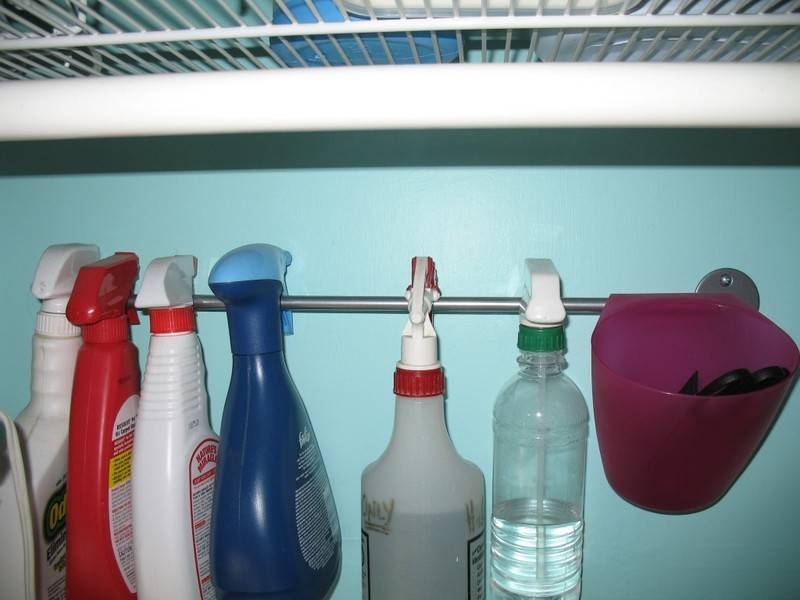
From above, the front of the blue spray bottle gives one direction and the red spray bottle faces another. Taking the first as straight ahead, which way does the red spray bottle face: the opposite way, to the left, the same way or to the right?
the same way

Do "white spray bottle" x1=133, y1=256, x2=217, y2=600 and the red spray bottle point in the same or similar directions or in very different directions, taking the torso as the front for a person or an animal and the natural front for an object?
same or similar directions

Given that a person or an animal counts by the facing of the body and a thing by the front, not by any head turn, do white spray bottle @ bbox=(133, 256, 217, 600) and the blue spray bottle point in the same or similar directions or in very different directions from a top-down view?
same or similar directions

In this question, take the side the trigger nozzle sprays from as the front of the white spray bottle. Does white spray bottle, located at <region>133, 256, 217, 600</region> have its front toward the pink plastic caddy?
no
